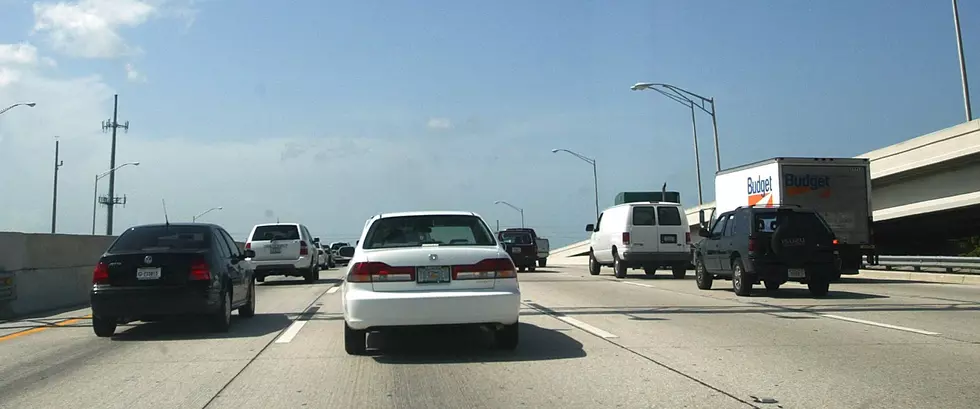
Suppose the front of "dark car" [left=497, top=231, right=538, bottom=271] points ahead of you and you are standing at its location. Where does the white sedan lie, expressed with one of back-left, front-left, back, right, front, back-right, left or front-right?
back

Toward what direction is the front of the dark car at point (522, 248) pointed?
away from the camera

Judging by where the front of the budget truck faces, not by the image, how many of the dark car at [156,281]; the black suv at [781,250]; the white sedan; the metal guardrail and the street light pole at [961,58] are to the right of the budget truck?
2

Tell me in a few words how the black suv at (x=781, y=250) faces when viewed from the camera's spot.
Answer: facing away from the viewer and to the left of the viewer

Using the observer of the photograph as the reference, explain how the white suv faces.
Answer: facing away from the viewer

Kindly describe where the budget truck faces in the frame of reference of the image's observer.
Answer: facing away from the viewer and to the left of the viewer

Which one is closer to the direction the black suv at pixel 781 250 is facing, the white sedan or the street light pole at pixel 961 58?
the street light pole

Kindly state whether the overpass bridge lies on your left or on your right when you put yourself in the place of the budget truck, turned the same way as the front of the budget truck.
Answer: on your right

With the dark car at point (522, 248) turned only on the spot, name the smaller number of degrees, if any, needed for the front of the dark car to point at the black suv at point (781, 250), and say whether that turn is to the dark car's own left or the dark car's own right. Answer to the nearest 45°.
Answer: approximately 180°

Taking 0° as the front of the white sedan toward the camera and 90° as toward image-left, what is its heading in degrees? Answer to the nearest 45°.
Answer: approximately 180°
